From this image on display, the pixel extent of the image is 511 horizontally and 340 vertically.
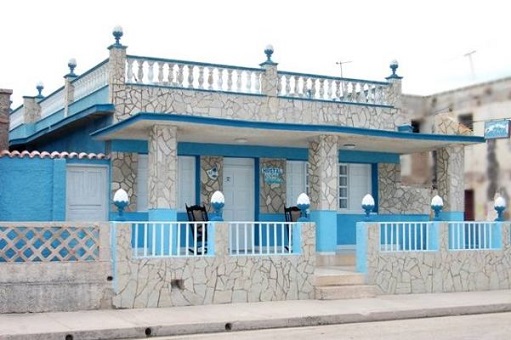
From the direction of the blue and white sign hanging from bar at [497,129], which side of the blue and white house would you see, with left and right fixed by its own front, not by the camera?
left

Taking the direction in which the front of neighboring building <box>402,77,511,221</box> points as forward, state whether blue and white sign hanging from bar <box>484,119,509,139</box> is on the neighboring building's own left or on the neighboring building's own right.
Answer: on the neighboring building's own left

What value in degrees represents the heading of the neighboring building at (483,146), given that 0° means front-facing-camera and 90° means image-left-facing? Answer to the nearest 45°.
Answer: approximately 45°
